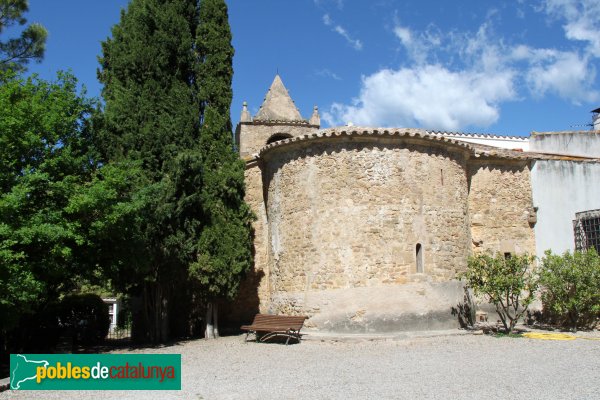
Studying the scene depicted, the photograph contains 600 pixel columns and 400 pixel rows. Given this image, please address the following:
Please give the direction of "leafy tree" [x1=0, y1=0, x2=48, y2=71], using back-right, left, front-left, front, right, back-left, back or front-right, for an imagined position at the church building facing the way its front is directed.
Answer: left

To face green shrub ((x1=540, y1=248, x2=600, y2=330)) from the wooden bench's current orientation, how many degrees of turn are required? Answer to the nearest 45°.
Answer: approximately 135° to its left

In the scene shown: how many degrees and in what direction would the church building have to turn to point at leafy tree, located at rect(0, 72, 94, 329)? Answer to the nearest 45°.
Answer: approximately 135° to its left

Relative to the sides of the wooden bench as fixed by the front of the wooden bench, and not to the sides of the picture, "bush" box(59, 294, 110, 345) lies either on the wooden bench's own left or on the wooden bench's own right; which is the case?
on the wooden bench's own right

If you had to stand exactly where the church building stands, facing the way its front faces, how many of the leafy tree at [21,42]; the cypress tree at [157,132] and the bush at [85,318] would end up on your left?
3

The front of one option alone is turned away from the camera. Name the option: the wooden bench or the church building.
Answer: the church building

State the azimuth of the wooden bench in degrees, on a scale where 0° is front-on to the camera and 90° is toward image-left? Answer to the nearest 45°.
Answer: approximately 45°

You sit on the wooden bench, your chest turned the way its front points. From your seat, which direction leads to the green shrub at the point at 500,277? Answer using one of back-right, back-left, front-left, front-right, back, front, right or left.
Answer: back-left

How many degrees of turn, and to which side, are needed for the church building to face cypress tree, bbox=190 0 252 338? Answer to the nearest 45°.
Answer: approximately 90° to its left

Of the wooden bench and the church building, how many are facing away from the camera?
1

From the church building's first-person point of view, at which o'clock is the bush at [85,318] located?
The bush is roughly at 9 o'clock from the church building.

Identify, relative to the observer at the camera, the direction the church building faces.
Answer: facing away from the viewer
